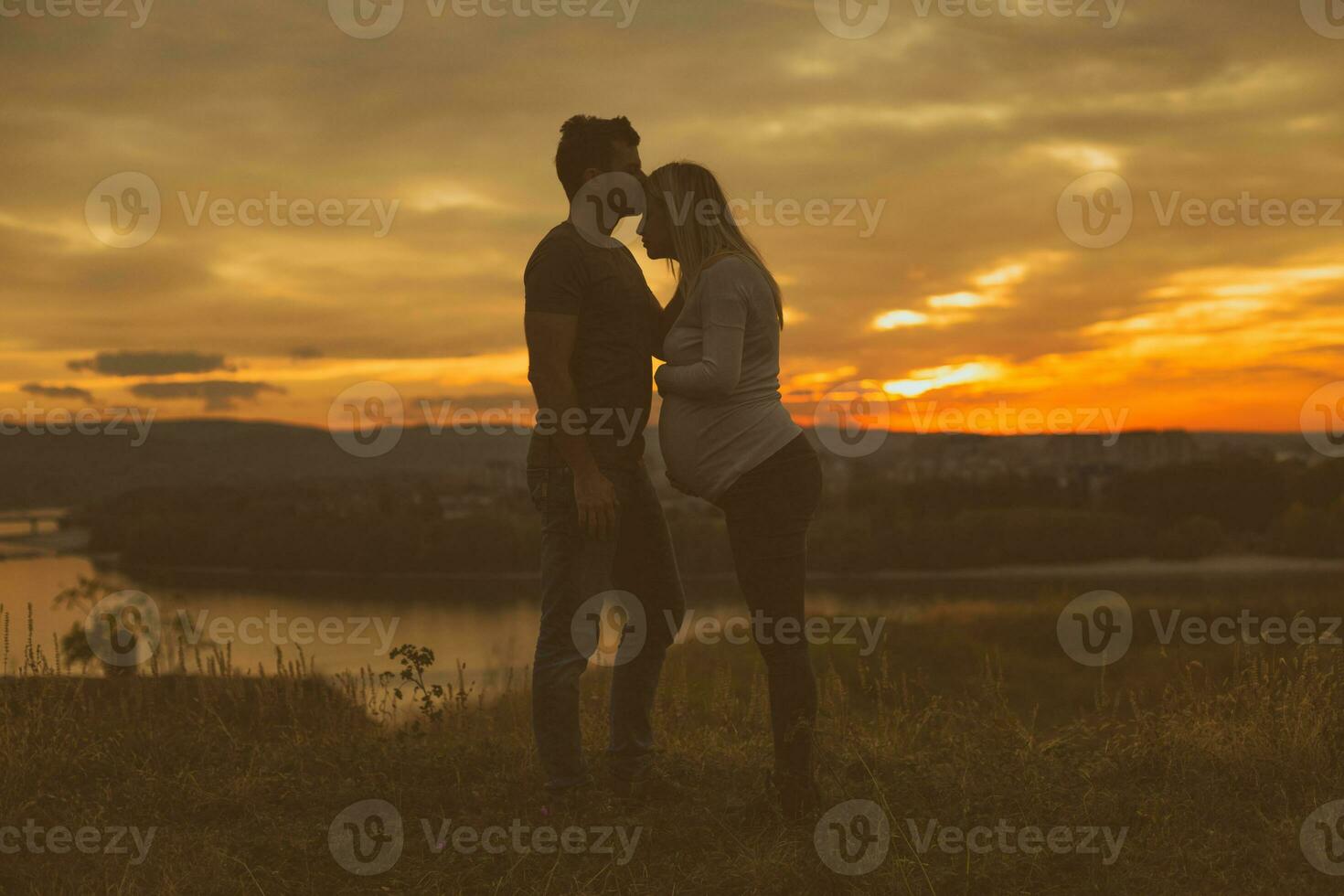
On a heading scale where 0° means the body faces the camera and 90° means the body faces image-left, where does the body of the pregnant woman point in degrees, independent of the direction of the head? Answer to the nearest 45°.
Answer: approximately 90°

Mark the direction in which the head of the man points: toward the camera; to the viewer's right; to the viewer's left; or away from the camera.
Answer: to the viewer's right

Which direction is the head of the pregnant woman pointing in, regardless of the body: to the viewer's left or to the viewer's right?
to the viewer's left
